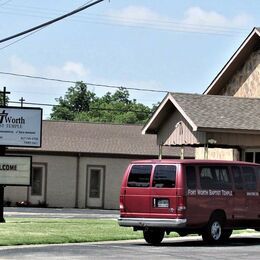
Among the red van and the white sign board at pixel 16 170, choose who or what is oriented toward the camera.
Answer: the white sign board

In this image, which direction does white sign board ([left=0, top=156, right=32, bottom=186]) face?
toward the camera

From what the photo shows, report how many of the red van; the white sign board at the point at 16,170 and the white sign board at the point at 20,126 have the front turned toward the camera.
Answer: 2

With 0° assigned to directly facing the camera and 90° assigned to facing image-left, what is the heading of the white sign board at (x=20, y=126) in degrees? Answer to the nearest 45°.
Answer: approximately 0°

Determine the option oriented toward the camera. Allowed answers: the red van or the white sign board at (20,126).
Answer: the white sign board

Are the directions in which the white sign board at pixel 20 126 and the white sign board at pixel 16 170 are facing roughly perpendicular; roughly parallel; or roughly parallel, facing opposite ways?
roughly parallel

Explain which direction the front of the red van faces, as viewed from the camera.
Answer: facing away from the viewer and to the right of the viewer

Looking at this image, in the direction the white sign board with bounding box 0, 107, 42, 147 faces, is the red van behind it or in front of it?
in front
